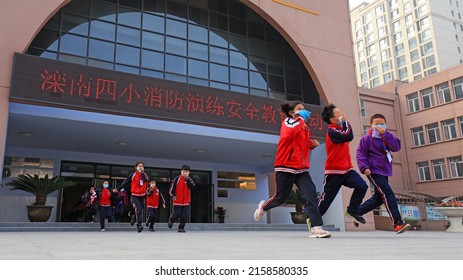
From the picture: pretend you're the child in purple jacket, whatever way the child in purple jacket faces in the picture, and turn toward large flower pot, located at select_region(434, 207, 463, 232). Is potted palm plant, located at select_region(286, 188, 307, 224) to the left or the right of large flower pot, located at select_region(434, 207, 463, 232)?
left

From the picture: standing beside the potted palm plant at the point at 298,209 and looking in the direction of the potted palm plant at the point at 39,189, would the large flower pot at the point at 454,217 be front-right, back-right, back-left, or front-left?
back-left

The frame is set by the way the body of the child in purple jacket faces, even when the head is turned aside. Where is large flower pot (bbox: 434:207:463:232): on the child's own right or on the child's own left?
on the child's own left

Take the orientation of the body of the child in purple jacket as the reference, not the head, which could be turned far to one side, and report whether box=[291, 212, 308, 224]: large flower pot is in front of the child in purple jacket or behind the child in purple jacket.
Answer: behind

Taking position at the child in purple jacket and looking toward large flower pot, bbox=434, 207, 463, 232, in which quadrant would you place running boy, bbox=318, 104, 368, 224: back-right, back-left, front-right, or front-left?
back-left

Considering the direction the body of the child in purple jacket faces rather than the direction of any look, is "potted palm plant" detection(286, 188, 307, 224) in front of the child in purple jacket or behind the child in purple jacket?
behind

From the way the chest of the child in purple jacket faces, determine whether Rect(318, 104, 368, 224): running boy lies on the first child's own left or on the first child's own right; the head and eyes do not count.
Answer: on the first child's own right
